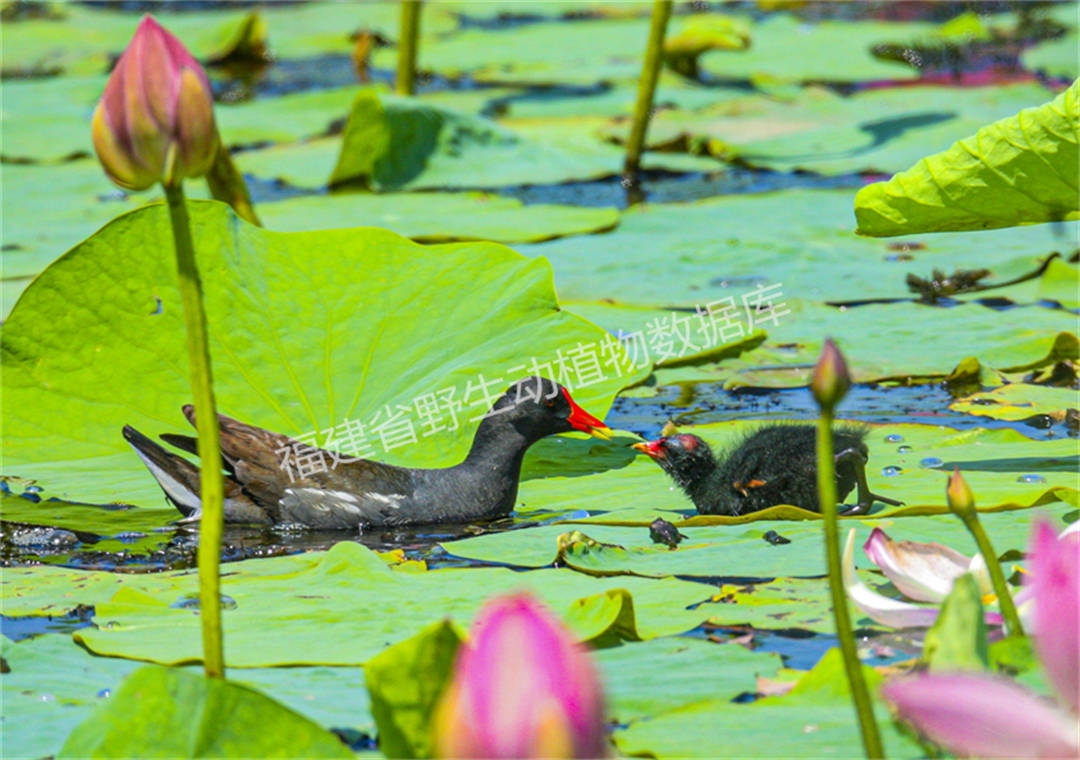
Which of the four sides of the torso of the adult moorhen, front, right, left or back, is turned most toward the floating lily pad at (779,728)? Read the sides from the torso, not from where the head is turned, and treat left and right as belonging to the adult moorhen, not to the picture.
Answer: right

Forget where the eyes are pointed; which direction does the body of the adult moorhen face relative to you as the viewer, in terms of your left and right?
facing to the right of the viewer

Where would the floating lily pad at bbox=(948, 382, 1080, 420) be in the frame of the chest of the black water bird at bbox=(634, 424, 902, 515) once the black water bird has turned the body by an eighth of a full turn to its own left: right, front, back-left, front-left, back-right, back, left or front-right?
back

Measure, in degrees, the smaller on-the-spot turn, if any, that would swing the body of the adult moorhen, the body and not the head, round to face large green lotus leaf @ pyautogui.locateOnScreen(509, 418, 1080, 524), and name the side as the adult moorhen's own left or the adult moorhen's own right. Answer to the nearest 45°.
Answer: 0° — it already faces it

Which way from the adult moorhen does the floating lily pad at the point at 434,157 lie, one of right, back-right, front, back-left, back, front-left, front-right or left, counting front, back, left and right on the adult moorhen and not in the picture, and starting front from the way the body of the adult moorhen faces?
left

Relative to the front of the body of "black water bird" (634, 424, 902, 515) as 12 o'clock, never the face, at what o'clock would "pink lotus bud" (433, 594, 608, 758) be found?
The pink lotus bud is roughly at 9 o'clock from the black water bird.

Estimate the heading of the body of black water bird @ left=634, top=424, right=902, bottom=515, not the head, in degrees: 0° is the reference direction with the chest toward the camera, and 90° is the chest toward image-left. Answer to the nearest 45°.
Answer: approximately 90°

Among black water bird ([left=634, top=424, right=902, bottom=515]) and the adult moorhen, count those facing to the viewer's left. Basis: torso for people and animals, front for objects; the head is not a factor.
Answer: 1

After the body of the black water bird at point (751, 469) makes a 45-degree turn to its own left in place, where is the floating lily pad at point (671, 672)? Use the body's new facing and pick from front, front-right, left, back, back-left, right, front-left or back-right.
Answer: front-left

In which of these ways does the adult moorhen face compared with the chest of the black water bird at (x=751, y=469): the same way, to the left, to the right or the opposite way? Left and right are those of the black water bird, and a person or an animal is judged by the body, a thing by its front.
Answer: the opposite way

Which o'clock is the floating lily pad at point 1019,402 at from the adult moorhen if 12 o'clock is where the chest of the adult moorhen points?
The floating lily pad is roughly at 12 o'clock from the adult moorhen.

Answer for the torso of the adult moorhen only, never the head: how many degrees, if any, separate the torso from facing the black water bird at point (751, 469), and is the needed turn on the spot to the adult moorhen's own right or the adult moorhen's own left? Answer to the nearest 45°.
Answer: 0° — it already faces it
